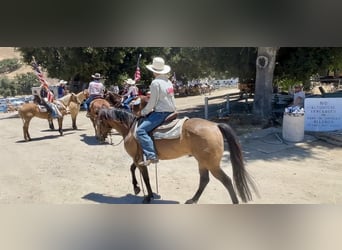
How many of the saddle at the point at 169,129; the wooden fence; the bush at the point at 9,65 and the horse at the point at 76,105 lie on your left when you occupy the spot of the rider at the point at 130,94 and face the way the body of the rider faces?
1

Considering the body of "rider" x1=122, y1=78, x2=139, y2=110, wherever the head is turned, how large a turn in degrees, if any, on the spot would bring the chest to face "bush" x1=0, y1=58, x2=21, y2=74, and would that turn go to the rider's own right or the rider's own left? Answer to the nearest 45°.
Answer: approximately 45° to the rider's own right

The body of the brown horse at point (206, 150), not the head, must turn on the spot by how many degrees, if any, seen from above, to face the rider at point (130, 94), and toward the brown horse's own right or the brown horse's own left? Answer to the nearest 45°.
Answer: approximately 90° to the brown horse's own right

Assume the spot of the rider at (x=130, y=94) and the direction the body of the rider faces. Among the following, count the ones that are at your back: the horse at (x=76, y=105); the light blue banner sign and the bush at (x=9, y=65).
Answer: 1

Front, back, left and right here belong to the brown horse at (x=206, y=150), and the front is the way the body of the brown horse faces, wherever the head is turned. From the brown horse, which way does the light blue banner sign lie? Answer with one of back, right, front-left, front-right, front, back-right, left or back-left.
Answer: back-right

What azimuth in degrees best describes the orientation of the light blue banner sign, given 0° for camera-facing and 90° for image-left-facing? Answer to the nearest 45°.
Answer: approximately 0°

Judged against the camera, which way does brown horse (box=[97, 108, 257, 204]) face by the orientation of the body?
to the viewer's left

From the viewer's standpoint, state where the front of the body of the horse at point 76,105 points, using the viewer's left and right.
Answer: facing to the right of the viewer

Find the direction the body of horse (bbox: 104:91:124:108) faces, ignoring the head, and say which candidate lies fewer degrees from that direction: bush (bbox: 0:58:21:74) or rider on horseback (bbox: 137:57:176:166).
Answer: the bush

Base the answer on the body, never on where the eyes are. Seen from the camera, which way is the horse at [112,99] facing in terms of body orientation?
to the viewer's left

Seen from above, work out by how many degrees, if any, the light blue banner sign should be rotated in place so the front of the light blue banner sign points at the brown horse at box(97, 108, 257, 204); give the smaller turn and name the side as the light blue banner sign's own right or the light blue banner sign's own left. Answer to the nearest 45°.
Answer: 0° — it already faces it

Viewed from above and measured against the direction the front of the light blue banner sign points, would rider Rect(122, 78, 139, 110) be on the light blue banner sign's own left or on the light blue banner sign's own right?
on the light blue banner sign's own right

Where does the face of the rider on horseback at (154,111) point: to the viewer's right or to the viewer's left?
to the viewer's left

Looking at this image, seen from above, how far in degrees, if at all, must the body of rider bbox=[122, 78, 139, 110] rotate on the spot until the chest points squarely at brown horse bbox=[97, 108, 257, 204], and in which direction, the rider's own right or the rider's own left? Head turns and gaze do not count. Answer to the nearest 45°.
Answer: approximately 90° to the rider's own left

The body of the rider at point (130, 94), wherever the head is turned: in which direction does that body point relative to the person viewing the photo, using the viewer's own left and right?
facing to the left of the viewer

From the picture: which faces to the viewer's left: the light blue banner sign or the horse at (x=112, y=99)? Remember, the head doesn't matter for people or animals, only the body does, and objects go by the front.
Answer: the horse

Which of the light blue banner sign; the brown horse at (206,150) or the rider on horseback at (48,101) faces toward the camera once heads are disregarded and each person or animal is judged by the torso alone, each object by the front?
the light blue banner sign
